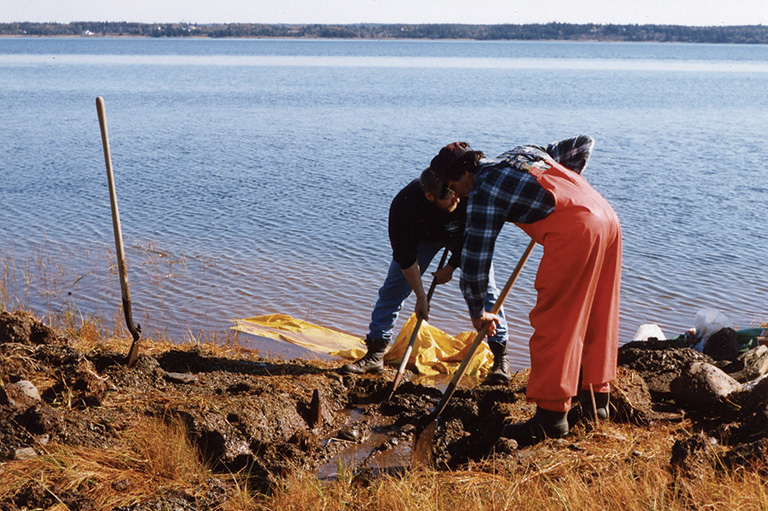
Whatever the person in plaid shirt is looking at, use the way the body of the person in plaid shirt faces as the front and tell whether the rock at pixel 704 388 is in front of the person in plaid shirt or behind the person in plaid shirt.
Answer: behind

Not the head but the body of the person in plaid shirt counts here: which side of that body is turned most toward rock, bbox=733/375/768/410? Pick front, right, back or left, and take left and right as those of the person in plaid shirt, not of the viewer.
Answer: back

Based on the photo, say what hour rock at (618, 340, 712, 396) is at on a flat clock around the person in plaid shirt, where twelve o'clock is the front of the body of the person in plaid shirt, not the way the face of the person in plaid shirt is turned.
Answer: The rock is roughly at 4 o'clock from the person in plaid shirt.

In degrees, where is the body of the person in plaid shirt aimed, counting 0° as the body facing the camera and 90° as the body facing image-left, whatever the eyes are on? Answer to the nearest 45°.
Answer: approximately 90°

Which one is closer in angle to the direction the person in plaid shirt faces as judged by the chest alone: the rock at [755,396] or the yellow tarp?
the yellow tarp

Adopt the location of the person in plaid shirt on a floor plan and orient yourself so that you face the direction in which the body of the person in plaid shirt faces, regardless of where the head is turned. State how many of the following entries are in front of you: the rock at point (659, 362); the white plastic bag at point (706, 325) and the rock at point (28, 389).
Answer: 1

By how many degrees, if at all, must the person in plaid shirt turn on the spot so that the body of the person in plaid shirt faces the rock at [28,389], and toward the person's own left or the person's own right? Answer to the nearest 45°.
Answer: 0° — they already face it

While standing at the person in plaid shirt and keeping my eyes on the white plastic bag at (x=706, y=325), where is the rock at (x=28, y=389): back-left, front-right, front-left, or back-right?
back-left

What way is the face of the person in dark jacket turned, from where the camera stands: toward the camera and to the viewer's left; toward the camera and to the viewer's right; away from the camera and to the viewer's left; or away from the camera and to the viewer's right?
toward the camera and to the viewer's right

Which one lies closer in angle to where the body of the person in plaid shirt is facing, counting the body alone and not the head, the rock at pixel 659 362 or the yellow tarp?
the yellow tarp

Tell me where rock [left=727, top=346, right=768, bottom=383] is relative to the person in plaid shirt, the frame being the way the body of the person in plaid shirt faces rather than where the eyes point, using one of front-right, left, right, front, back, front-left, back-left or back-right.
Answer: back-right

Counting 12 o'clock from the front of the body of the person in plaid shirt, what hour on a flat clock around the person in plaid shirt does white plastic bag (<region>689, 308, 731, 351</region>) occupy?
The white plastic bag is roughly at 4 o'clock from the person in plaid shirt.

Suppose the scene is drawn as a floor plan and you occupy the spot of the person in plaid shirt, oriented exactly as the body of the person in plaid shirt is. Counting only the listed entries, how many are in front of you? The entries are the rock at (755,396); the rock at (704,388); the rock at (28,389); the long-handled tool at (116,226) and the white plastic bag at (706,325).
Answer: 2

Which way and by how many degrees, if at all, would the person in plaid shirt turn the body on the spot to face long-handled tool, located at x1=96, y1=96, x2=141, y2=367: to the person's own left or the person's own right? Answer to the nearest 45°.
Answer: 0° — they already face it

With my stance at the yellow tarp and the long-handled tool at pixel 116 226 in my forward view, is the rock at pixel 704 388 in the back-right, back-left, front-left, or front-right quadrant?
back-left
